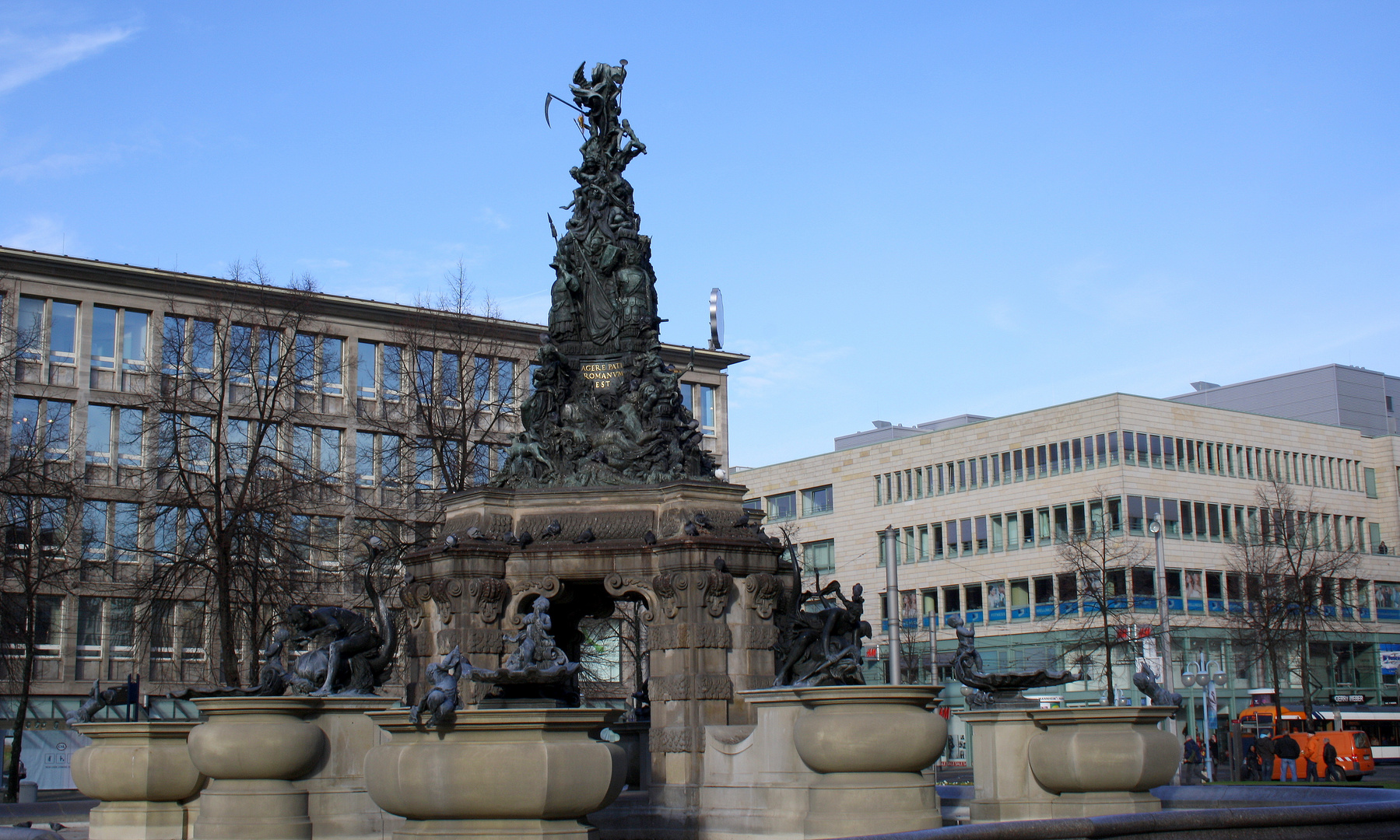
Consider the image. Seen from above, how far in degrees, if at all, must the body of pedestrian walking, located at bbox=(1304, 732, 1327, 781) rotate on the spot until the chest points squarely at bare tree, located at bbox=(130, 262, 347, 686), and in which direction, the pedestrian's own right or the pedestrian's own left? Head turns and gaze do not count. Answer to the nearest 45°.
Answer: approximately 45° to the pedestrian's own left

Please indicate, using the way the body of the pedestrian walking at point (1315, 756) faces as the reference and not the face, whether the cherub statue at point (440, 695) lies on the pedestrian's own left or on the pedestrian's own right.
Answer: on the pedestrian's own left

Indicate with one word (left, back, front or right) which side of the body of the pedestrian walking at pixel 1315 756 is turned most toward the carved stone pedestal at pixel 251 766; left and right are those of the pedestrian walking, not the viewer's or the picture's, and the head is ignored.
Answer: left

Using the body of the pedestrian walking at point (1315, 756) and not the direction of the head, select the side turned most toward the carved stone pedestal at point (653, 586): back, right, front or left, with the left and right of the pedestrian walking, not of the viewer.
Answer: left

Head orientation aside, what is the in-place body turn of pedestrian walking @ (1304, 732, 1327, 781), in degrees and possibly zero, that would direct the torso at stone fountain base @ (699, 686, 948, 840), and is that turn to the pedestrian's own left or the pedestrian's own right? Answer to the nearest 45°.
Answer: approximately 90° to the pedestrian's own left
